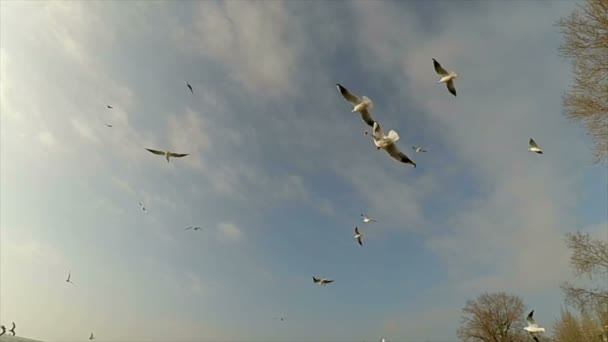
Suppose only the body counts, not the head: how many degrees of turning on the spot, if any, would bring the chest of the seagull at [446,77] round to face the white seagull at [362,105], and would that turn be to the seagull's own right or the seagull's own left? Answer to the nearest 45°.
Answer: approximately 135° to the seagull's own right

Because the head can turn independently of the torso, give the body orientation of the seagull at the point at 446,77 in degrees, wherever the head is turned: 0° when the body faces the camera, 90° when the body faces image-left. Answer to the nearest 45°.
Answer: approximately 270°
